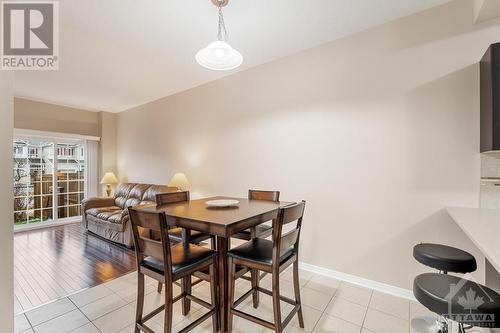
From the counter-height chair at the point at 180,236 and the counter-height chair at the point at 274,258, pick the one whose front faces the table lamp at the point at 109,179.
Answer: the counter-height chair at the point at 274,258

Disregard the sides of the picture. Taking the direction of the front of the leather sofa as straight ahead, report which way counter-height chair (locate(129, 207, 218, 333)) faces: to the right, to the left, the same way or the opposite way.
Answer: the opposite way

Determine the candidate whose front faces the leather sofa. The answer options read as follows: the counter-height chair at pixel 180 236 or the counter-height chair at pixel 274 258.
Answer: the counter-height chair at pixel 274 258

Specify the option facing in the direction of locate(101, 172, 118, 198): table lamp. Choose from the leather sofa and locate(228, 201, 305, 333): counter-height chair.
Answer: the counter-height chair

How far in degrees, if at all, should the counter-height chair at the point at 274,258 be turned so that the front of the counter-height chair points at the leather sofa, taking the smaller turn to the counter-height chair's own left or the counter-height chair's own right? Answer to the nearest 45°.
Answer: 0° — it already faces it

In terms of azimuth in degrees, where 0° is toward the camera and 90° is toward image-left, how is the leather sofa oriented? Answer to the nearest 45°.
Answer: approximately 45°

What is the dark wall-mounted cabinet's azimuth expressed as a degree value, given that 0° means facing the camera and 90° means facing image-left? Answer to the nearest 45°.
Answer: approximately 45°
